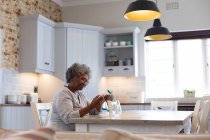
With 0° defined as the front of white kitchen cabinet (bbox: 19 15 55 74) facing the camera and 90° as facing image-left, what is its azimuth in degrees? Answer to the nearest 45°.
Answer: approximately 315°

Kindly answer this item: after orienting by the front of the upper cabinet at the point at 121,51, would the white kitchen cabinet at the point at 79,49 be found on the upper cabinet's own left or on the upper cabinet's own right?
on the upper cabinet's own right

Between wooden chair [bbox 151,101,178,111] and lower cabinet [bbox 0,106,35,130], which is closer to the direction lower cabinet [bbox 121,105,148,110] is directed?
the wooden chair

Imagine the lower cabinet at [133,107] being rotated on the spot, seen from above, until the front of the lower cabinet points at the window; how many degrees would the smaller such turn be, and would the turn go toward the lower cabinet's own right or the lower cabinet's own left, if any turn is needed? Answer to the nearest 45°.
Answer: approximately 135° to the lower cabinet's own left

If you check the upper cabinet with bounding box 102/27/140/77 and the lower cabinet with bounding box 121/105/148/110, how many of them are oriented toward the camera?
2

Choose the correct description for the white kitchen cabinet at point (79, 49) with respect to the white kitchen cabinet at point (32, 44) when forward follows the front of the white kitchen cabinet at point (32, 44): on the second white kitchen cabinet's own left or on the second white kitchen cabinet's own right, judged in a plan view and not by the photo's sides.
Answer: on the second white kitchen cabinet's own left

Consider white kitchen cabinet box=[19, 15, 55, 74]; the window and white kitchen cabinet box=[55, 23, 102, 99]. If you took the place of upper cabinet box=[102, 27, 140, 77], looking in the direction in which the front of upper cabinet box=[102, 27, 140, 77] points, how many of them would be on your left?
1

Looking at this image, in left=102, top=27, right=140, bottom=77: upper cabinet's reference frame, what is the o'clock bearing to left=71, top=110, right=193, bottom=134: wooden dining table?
The wooden dining table is roughly at 12 o'clock from the upper cabinet.

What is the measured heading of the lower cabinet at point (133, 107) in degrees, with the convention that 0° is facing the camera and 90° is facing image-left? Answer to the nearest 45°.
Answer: approximately 0°
